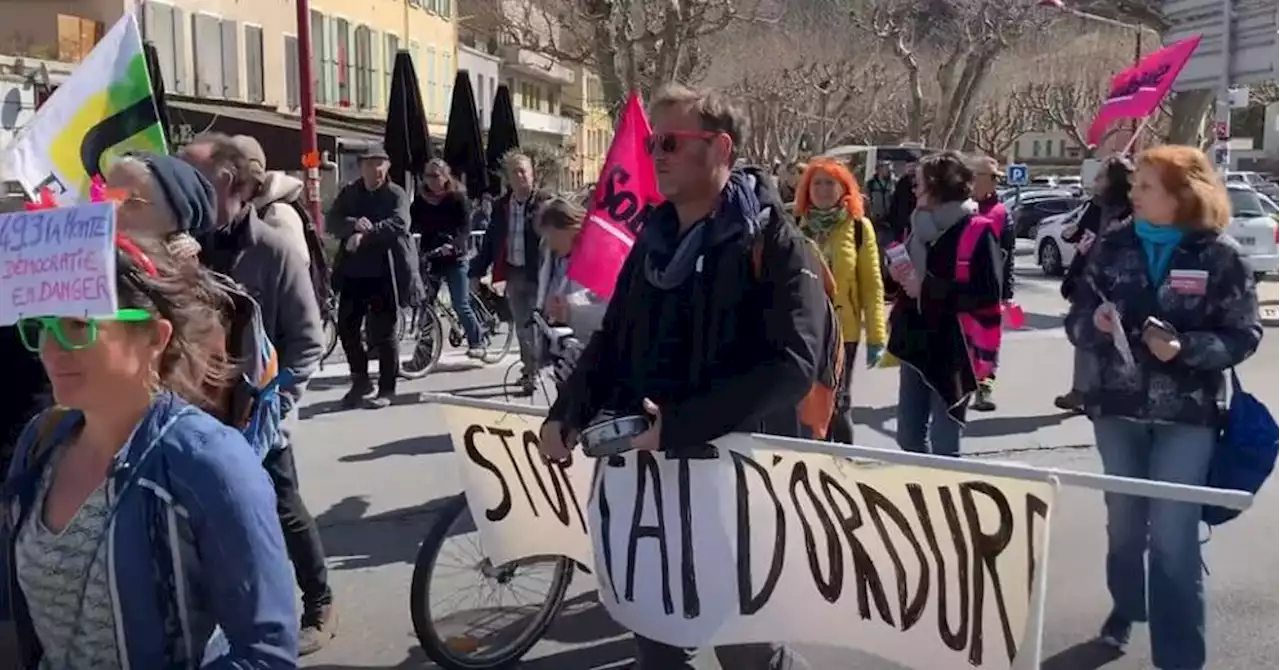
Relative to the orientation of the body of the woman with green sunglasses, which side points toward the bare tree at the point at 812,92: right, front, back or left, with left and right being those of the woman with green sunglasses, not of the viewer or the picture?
back

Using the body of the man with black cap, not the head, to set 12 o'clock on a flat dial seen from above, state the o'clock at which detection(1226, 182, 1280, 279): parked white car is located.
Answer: The parked white car is roughly at 8 o'clock from the man with black cap.

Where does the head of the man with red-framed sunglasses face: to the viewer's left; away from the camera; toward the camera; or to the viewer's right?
to the viewer's left

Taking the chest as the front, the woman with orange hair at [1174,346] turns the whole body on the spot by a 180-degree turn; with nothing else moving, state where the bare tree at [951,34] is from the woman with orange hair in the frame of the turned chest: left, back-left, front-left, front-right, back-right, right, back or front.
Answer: front-left

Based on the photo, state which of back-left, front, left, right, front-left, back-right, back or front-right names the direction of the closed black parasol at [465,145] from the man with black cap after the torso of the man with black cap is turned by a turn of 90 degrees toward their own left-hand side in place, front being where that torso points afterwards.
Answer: left

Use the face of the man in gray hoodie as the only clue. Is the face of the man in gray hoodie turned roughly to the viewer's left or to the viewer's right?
to the viewer's left

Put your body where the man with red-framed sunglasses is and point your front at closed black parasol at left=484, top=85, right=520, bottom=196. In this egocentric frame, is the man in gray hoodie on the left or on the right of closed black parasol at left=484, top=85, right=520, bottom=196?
left

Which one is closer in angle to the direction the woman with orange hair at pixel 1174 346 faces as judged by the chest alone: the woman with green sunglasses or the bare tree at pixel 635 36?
the woman with green sunglasses

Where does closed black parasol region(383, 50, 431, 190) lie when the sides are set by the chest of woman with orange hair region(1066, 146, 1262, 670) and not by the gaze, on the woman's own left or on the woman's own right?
on the woman's own right

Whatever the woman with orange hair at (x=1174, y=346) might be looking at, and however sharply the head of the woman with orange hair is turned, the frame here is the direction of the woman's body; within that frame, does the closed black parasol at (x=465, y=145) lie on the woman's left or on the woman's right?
on the woman's right

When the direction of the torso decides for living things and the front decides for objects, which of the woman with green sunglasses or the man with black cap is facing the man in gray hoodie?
the man with black cap

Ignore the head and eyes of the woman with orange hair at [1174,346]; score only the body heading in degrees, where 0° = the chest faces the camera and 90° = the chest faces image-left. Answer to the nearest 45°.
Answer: approximately 45°
